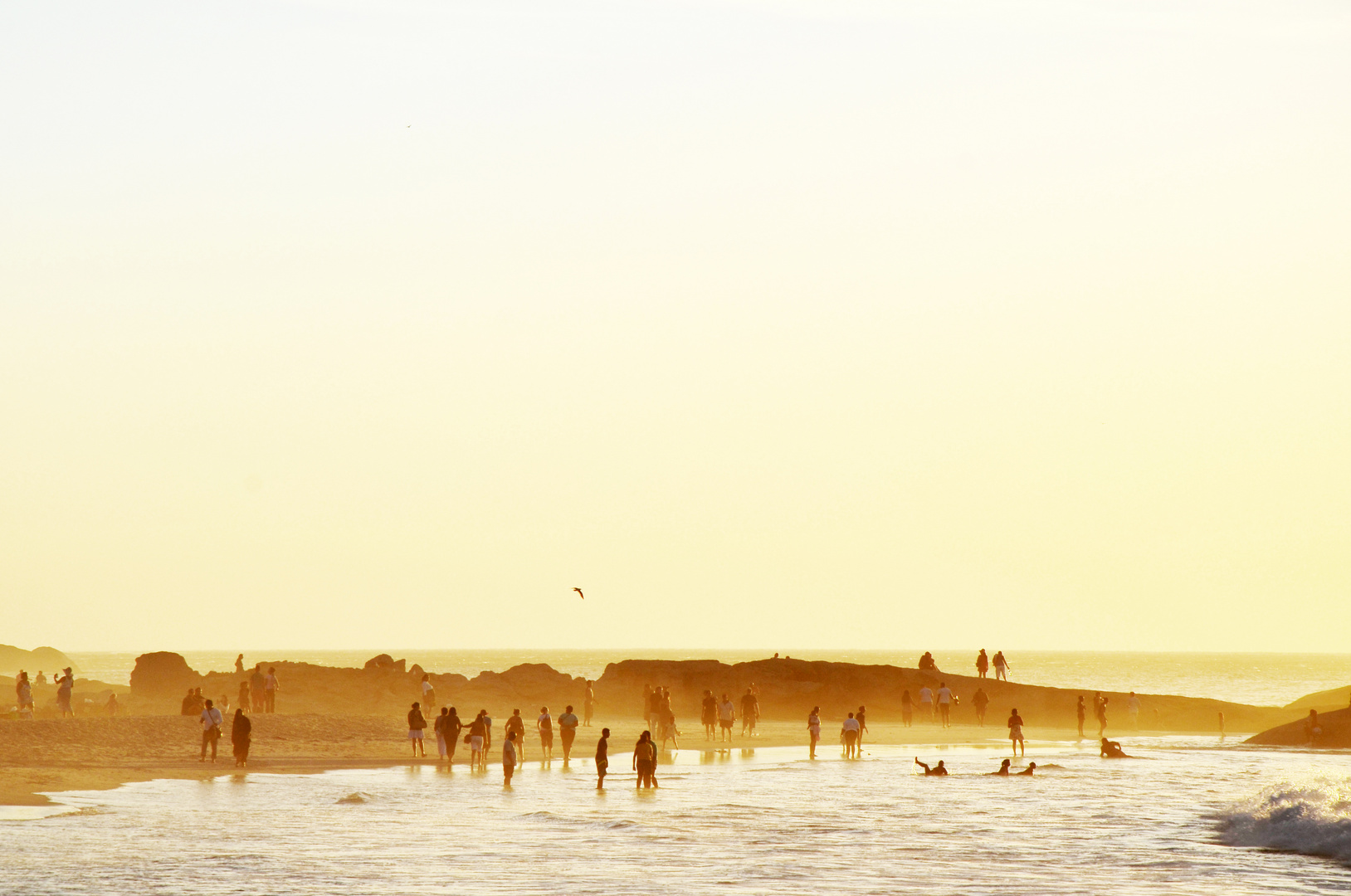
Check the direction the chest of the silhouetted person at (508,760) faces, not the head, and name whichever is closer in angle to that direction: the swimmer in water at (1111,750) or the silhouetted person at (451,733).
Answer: the swimmer in water

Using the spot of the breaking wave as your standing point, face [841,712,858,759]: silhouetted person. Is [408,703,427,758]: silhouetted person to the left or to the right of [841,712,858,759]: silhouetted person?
left

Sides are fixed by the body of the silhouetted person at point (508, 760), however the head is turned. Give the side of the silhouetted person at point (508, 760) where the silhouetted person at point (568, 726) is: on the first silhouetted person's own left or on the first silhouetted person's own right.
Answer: on the first silhouetted person's own left

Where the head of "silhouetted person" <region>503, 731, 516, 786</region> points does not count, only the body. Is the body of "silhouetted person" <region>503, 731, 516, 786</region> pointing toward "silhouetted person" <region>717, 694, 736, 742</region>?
no

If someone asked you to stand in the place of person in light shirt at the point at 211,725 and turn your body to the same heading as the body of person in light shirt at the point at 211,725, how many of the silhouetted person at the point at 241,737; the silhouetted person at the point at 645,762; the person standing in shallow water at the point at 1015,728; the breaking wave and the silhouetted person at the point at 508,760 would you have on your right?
0

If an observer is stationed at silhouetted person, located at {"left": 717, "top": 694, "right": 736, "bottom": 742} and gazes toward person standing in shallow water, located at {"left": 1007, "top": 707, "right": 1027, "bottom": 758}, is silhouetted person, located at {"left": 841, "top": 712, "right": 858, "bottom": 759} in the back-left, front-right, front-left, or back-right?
front-right

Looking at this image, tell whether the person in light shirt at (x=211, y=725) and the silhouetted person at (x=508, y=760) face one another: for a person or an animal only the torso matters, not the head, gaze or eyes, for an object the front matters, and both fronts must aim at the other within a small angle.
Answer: no

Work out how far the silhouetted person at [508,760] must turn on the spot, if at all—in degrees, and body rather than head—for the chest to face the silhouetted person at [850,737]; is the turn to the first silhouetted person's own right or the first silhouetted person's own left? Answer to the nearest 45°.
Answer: approximately 45° to the first silhouetted person's own left

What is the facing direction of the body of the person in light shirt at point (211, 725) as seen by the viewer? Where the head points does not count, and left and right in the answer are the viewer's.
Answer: facing the viewer and to the left of the viewer

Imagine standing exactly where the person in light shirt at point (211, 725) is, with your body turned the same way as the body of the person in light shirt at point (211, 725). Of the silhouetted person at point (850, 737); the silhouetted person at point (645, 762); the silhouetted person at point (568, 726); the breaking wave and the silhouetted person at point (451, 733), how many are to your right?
0

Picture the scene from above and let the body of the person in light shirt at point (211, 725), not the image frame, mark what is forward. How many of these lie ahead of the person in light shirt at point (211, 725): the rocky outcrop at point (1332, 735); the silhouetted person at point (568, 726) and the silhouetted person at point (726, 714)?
0
